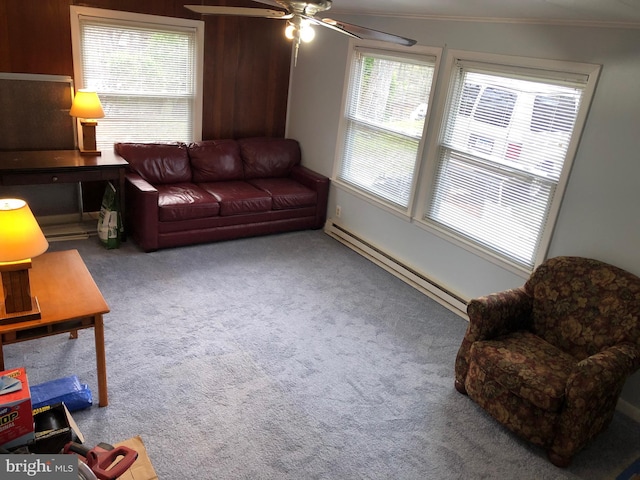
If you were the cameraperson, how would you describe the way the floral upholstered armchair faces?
facing the viewer and to the left of the viewer

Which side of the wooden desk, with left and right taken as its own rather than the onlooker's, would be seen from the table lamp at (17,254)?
front

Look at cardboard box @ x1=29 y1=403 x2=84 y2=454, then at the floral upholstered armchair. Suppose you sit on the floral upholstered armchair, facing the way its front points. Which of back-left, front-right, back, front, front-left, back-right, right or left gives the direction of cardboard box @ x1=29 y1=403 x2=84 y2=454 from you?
front

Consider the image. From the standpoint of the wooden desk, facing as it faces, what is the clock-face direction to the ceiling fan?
The ceiling fan is roughly at 11 o'clock from the wooden desk.

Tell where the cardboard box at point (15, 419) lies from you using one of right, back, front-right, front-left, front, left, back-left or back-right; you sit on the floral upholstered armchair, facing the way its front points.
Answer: front

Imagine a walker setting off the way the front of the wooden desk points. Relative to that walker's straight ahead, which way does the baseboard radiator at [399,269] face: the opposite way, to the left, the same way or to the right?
to the right

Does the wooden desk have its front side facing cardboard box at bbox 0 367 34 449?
yes

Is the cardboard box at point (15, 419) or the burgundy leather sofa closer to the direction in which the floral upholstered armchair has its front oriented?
the cardboard box

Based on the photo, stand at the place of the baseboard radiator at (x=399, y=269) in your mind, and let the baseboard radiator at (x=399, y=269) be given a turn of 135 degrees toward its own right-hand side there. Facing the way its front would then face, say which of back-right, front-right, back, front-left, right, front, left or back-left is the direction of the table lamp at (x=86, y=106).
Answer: left

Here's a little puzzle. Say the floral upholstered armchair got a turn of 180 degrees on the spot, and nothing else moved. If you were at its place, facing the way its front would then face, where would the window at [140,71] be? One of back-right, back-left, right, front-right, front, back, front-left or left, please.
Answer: back-left

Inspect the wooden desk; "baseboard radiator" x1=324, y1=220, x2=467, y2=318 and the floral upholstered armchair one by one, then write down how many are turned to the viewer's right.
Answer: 0

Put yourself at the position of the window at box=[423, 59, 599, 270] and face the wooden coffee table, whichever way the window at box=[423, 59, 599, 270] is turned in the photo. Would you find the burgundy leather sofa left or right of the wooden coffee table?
right

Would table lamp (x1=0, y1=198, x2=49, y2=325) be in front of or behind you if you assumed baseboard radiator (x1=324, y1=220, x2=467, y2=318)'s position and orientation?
in front

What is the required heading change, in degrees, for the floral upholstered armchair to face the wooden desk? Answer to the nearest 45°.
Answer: approximately 45° to its right

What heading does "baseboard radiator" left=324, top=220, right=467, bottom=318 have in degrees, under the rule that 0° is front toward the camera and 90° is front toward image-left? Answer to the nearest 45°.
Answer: approximately 45°

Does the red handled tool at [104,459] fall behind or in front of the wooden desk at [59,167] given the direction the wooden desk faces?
in front

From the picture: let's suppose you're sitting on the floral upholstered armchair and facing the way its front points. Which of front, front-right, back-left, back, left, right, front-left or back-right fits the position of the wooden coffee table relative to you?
front

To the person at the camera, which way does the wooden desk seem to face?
facing the viewer

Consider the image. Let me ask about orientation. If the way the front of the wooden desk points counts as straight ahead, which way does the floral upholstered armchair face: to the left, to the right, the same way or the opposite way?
to the right

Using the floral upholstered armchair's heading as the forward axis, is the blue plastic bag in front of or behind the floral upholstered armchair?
in front

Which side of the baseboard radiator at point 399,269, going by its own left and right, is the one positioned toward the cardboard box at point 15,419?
front
